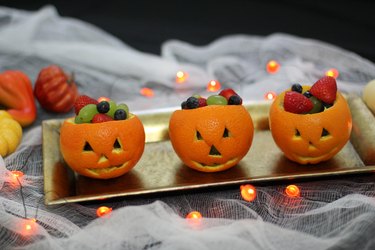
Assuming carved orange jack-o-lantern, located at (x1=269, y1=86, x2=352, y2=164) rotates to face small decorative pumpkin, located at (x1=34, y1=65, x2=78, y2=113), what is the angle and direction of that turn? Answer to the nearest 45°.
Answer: approximately 90° to its right

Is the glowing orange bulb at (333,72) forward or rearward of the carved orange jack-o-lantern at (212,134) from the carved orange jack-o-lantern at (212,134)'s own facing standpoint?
rearward

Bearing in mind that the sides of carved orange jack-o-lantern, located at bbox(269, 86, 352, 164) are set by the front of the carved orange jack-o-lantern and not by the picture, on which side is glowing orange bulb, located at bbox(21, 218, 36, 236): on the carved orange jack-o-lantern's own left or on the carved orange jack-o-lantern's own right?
on the carved orange jack-o-lantern's own right

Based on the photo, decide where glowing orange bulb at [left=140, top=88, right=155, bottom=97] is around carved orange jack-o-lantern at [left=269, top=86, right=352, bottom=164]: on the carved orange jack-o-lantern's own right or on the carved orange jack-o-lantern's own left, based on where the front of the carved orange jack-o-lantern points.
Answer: on the carved orange jack-o-lantern's own right

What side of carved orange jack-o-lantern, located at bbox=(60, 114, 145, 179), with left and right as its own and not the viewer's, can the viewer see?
front

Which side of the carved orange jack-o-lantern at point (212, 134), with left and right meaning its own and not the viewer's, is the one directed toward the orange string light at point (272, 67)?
back

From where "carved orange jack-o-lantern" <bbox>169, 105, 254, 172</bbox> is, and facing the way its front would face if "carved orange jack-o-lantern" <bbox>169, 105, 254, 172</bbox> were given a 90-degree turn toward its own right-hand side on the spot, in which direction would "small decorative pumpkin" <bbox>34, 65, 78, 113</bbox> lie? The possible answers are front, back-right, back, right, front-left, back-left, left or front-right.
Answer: front-right

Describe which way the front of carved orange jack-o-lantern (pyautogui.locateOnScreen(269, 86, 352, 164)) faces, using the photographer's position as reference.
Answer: facing the viewer

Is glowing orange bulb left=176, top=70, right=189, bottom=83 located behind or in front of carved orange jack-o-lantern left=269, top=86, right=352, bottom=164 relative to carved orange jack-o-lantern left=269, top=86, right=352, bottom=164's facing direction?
behind
